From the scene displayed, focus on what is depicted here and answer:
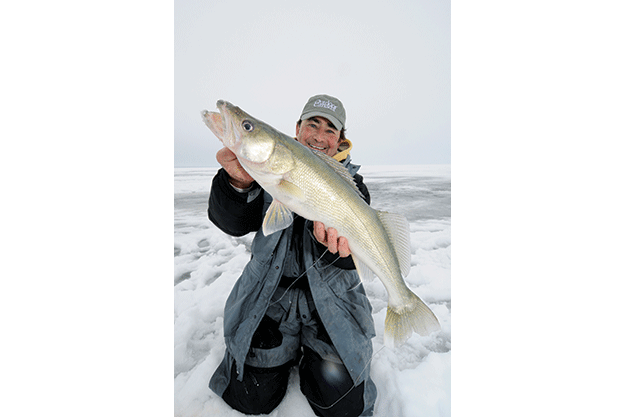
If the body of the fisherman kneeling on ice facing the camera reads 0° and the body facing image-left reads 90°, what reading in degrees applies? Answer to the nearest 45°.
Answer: approximately 0°
